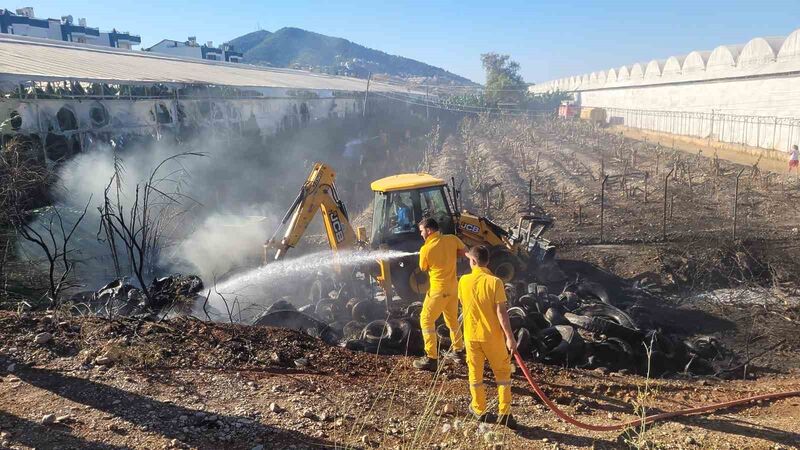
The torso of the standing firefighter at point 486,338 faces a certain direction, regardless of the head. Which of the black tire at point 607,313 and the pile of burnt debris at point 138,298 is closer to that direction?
the pile of burnt debris

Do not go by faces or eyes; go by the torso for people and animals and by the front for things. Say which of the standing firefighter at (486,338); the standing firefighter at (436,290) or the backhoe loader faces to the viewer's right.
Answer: the backhoe loader

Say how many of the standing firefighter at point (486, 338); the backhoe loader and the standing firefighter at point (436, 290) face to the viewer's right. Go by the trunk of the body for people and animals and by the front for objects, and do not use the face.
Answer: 1

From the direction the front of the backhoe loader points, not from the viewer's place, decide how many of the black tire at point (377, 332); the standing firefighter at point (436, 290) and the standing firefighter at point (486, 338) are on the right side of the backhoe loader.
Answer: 3

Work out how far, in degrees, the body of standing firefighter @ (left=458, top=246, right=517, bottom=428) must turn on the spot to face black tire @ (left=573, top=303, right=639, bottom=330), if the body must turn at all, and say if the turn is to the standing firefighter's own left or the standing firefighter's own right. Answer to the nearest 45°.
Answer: approximately 90° to the standing firefighter's own right

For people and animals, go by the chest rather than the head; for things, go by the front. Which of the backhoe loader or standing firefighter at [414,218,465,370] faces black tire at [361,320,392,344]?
the standing firefighter

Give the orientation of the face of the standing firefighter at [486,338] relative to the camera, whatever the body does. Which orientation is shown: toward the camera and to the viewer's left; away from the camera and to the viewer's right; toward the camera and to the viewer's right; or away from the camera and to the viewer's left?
away from the camera and to the viewer's left

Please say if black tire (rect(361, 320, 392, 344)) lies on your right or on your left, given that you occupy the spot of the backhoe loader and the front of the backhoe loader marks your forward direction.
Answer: on your right

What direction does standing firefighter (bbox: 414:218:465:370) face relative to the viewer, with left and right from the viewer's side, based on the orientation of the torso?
facing away from the viewer and to the left of the viewer

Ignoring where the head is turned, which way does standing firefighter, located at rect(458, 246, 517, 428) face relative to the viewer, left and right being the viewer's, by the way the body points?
facing away from the viewer and to the left of the viewer

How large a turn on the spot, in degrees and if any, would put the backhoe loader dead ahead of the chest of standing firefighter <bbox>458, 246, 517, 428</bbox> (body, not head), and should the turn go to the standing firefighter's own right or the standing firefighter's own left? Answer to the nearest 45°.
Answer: approximately 45° to the standing firefighter's own right

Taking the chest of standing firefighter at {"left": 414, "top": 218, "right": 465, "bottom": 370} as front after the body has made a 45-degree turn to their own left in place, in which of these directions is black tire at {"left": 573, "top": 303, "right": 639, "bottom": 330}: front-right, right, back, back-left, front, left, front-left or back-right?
back-right

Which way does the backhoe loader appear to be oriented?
to the viewer's right

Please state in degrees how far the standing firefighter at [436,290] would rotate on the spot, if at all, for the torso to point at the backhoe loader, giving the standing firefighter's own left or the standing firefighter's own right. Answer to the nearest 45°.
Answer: approximately 45° to the standing firefighter's own right

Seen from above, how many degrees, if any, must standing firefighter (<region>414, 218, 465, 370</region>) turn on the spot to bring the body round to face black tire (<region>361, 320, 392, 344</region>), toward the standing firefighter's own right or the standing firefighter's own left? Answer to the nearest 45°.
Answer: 0° — they already face it

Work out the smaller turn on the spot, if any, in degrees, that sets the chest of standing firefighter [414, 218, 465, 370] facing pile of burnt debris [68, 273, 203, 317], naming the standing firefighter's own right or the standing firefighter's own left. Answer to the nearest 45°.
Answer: approximately 45° to the standing firefighter's own left
